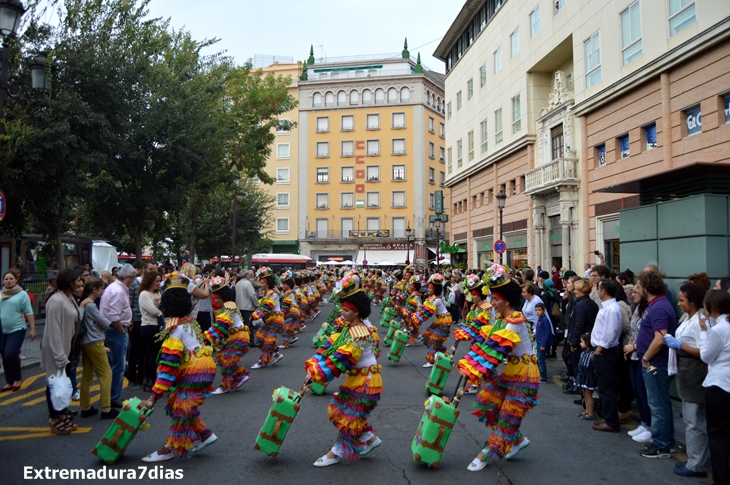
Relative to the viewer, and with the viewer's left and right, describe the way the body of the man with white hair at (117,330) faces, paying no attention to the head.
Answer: facing to the right of the viewer

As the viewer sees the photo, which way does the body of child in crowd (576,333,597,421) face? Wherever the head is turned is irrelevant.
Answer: to the viewer's left

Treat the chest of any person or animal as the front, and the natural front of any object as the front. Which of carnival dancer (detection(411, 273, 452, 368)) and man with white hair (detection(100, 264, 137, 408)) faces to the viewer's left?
the carnival dancer

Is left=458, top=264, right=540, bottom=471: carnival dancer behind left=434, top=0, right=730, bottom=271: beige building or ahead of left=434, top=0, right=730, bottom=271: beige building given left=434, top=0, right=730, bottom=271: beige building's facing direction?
ahead

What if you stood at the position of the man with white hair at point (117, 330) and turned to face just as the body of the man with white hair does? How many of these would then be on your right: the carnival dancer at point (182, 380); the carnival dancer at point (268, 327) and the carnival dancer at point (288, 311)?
1

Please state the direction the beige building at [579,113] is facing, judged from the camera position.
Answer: facing the viewer and to the left of the viewer

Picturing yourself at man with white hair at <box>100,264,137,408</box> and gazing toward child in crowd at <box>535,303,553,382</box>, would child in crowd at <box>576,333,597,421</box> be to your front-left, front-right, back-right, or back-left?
front-right

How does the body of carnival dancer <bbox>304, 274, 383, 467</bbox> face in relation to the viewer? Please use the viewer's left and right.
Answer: facing to the left of the viewer

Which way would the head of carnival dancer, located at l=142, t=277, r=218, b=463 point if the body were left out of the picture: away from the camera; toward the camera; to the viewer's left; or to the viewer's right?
away from the camera

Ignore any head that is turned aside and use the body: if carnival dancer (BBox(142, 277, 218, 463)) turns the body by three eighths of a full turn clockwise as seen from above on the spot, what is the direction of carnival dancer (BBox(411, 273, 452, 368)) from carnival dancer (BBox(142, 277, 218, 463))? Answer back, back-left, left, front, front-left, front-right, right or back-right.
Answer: front-left

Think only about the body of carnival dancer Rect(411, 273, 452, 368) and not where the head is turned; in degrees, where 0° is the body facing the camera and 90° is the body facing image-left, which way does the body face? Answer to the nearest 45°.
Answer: approximately 90°

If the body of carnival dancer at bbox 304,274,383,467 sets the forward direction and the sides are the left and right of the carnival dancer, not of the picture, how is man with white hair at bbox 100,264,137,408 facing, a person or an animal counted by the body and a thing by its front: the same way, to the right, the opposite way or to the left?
the opposite way

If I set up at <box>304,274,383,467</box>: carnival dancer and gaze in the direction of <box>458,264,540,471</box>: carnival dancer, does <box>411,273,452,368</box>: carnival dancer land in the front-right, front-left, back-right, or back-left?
front-left
